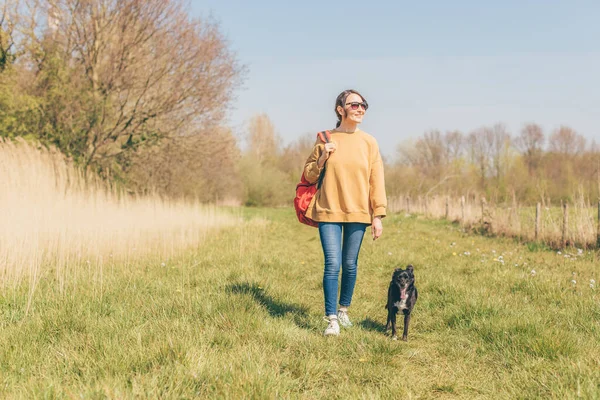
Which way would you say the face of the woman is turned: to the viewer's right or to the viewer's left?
to the viewer's right

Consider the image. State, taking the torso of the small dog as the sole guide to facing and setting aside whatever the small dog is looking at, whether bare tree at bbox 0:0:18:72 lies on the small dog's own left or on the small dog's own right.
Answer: on the small dog's own right

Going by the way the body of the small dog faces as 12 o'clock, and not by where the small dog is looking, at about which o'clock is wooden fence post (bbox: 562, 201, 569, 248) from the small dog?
The wooden fence post is roughly at 7 o'clock from the small dog.

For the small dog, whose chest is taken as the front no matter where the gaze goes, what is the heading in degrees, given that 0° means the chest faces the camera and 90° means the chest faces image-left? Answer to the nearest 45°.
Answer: approximately 0°

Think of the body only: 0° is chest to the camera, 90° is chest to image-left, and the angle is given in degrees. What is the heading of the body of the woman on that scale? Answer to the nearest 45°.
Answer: approximately 0°

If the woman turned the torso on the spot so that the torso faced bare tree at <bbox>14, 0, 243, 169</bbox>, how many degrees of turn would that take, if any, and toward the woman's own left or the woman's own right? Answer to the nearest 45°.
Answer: approximately 135° to the woman's own right
